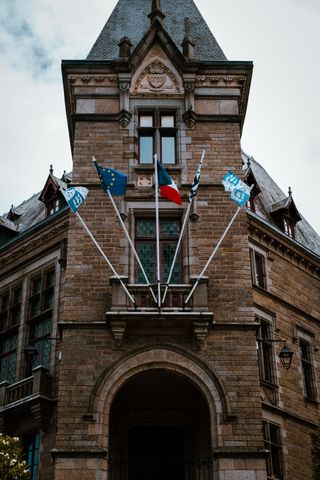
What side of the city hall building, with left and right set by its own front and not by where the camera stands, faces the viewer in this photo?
front
